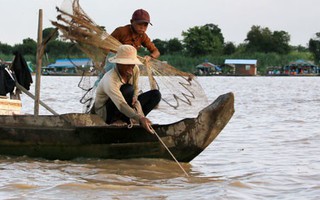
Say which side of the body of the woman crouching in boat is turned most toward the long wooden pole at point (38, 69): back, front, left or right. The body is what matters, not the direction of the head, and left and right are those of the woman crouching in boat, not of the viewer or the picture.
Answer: back

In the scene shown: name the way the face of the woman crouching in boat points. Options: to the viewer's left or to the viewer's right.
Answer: to the viewer's right

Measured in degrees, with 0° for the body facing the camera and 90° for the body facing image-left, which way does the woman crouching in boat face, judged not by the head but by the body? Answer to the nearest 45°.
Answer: approximately 315°

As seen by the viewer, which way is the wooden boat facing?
to the viewer's right
